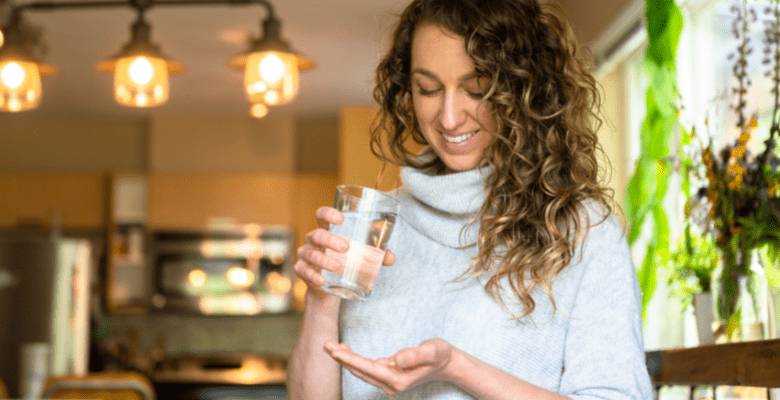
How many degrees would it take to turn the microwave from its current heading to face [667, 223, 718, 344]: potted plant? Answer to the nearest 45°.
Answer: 0° — it already faces it

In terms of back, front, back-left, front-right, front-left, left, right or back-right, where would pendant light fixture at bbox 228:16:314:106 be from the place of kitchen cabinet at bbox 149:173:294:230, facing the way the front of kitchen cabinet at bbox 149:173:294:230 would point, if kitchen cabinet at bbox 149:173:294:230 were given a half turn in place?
back

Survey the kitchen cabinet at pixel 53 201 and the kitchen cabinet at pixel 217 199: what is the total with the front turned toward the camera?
2

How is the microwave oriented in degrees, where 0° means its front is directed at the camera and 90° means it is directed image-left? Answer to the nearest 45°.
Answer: approximately 0°

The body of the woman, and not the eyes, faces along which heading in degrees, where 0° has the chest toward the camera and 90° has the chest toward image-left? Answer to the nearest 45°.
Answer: approximately 45°

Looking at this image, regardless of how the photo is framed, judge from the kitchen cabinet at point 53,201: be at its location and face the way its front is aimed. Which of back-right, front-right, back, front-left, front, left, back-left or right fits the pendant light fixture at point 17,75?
front

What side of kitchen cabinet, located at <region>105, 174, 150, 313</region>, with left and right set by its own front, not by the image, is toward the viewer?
front

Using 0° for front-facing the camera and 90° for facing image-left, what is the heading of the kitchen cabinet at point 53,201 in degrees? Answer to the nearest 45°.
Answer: approximately 0°

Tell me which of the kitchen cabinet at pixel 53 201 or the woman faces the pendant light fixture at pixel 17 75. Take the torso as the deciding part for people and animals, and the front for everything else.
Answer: the kitchen cabinet
